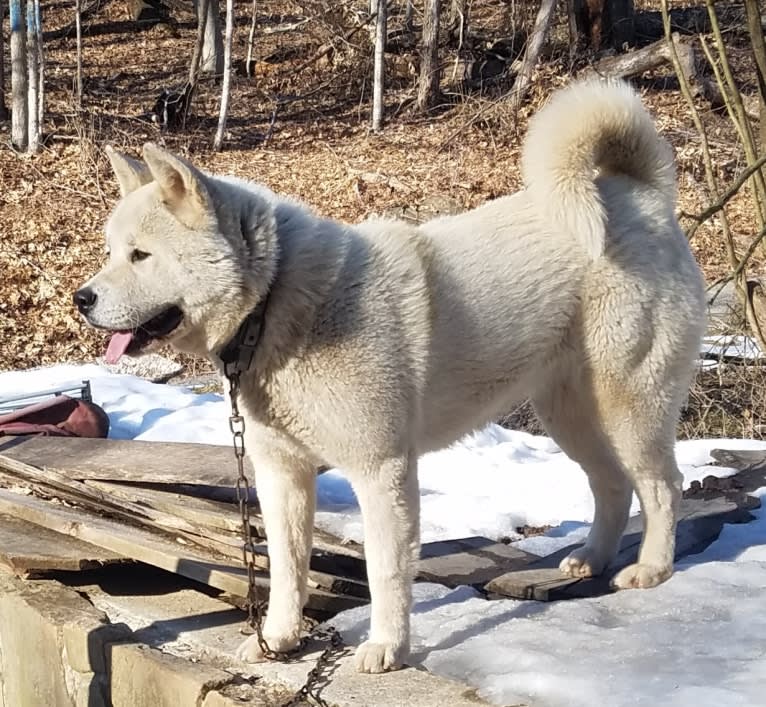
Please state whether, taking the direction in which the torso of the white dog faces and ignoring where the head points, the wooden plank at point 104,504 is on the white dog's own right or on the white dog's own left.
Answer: on the white dog's own right

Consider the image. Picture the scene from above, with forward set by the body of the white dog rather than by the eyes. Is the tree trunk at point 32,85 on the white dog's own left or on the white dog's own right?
on the white dog's own right

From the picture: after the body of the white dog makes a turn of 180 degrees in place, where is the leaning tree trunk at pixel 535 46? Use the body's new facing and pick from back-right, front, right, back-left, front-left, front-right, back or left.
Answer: front-left

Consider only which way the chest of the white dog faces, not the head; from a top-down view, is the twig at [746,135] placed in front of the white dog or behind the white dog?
behind

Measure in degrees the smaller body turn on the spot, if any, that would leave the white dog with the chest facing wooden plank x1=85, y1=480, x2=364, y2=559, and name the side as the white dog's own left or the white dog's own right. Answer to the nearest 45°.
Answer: approximately 90° to the white dog's own right

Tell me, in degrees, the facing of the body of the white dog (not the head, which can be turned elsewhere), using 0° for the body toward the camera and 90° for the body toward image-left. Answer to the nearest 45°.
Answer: approximately 45°

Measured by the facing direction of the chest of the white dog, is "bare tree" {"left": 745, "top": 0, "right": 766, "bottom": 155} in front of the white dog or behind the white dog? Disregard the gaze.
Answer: behind

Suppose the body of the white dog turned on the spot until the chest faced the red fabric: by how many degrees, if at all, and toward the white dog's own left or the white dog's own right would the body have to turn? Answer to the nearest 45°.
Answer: approximately 90° to the white dog's own right

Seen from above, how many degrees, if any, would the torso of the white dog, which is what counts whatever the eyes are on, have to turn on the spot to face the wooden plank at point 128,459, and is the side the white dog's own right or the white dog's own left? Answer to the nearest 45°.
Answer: approximately 90° to the white dog's own right

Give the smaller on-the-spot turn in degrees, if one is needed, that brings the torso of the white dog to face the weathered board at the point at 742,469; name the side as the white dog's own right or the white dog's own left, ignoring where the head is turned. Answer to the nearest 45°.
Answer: approximately 180°

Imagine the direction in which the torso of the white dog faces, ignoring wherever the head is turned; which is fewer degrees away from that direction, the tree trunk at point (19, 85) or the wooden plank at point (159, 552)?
the wooden plank
